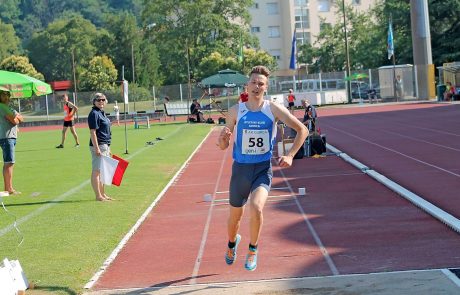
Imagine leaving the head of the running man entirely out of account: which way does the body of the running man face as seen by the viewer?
toward the camera

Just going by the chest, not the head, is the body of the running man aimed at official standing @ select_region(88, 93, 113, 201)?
no

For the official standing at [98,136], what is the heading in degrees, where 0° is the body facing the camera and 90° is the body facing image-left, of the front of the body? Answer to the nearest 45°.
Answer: approximately 315°

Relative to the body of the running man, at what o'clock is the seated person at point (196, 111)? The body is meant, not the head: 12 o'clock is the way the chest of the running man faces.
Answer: The seated person is roughly at 6 o'clock from the running man.

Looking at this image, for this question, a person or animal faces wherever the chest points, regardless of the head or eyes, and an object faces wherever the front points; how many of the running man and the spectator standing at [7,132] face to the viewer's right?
1

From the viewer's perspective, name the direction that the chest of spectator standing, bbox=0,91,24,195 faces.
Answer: to the viewer's right

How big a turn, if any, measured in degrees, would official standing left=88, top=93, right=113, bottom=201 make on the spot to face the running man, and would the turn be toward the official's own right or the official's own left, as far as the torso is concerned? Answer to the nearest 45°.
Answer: approximately 45° to the official's own right

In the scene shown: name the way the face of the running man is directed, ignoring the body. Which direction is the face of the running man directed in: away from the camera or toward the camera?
toward the camera

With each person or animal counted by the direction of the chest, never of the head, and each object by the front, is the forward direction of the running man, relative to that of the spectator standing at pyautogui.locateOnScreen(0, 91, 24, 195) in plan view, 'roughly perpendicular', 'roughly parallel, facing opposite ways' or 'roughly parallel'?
roughly perpendicular

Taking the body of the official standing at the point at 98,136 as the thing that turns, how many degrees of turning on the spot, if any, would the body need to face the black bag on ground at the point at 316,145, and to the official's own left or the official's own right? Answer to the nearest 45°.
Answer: approximately 90° to the official's own left

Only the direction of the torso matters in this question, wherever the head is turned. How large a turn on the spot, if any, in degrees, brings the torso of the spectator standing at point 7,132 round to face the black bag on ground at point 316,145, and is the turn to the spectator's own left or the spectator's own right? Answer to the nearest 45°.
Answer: approximately 45° to the spectator's own left

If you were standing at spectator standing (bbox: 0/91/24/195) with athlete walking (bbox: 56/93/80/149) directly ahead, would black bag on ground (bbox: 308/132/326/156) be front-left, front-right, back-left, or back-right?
front-right

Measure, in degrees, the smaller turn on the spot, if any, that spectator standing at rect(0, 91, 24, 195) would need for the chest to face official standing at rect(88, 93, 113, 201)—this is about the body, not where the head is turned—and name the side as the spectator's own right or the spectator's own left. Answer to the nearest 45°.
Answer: approximately 45° to the spectator's own right

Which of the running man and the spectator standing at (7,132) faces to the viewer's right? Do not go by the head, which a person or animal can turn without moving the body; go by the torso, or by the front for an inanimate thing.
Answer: the spectator standing

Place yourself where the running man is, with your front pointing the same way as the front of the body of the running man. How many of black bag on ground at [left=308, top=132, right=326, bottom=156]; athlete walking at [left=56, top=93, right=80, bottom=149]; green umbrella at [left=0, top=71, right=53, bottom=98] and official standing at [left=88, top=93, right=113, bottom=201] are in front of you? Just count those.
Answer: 0

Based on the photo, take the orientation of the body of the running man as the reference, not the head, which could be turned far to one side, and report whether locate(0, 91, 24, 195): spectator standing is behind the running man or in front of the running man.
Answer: behind
